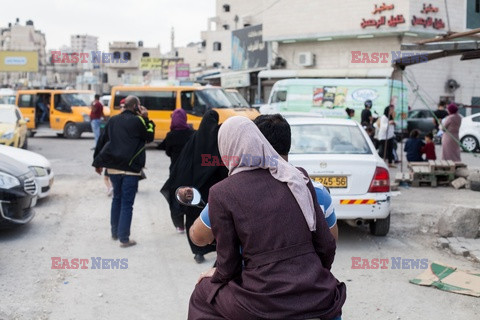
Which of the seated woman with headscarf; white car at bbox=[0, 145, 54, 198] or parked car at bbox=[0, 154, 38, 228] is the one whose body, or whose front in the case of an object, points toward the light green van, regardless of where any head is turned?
the seated woman with headscarf

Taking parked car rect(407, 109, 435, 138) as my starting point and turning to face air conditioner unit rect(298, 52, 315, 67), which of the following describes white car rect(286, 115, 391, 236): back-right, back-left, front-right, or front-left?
back-left

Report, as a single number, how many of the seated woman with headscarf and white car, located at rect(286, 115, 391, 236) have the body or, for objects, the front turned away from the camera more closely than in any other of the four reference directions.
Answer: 2

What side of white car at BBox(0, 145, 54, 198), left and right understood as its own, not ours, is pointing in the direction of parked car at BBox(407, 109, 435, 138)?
left

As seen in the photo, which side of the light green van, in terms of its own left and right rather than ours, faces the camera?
left

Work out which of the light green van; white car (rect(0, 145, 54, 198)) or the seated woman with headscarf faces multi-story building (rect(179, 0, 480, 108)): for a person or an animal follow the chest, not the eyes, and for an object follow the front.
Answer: the seated woman with headscarf

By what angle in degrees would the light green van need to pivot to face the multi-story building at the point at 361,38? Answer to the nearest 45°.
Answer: approximately 90° to its right

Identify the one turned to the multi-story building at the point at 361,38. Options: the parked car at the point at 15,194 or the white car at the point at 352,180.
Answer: the white car

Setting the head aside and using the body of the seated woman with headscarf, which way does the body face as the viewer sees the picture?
away from the camera

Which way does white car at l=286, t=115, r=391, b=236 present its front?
away from the camera

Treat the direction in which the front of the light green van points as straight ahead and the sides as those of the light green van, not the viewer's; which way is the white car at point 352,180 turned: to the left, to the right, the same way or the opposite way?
to the right

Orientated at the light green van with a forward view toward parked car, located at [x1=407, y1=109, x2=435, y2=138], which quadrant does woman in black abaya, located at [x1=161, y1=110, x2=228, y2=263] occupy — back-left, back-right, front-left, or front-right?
back-right

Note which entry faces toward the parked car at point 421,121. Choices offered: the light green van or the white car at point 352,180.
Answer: the white car

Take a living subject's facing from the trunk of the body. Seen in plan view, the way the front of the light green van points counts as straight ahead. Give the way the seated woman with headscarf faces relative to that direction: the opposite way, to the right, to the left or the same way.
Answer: to the right

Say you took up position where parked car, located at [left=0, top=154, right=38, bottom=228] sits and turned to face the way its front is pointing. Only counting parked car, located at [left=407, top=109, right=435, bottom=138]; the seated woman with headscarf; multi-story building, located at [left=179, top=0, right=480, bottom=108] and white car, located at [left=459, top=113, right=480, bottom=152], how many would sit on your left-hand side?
3
